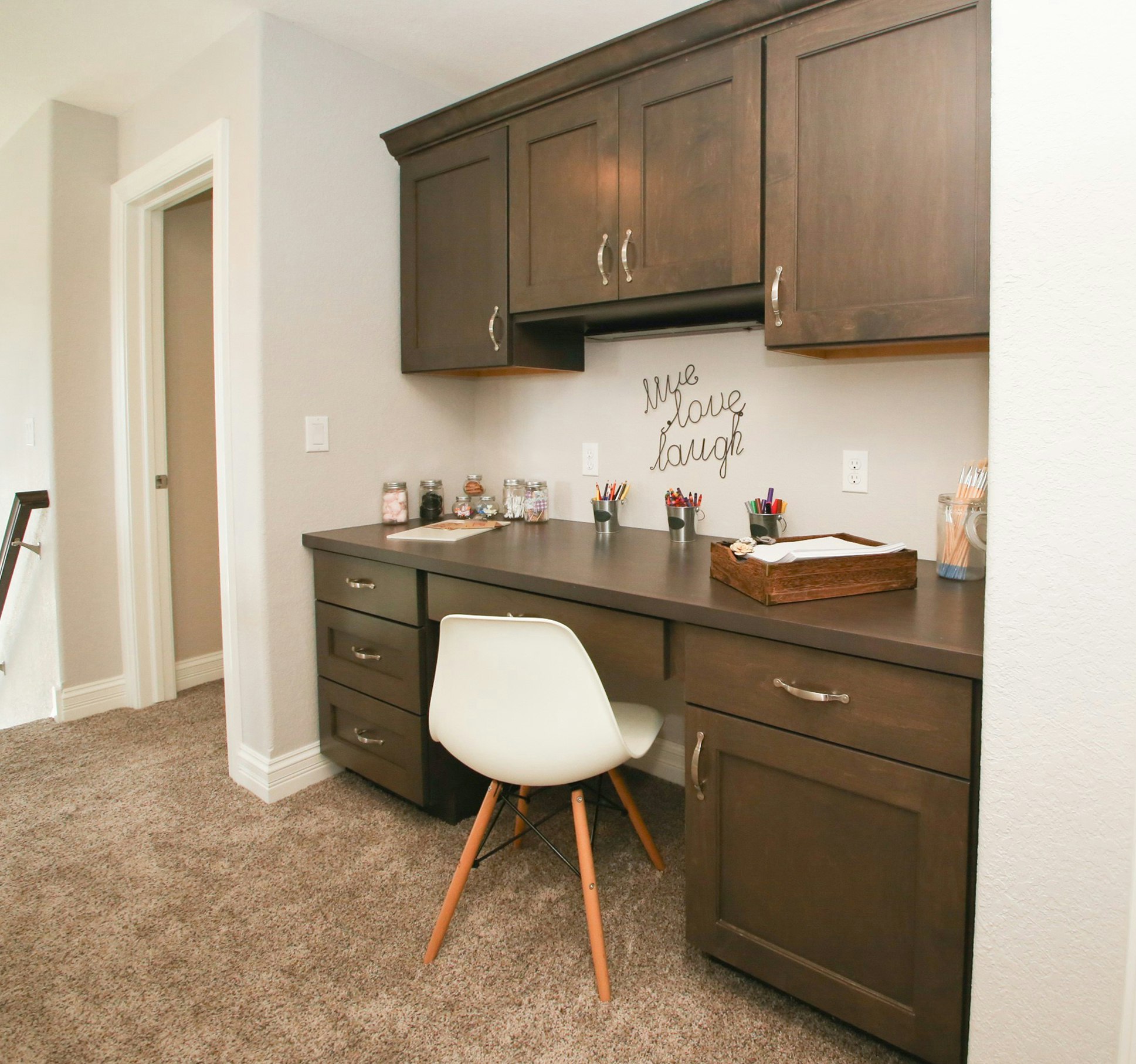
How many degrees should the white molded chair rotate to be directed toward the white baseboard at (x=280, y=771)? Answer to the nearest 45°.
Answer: approximately 90° to its left

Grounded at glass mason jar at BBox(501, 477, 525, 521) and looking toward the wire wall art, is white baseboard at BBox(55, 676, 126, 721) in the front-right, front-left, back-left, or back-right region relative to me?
back-right

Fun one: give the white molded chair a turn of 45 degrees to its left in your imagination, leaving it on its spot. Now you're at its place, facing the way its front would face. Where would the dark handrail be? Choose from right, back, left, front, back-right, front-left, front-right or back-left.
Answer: front-left

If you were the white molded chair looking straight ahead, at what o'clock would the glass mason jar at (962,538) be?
The glass mason jar is roughly at 1 o'clock from the white molded chair.

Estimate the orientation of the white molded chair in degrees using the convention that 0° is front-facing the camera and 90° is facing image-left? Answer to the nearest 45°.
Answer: approximately 225°

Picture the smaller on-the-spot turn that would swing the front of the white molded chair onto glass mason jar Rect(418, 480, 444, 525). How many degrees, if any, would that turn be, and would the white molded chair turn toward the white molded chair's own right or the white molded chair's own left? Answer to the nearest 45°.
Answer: approximately 45° to the white molded chair's own left

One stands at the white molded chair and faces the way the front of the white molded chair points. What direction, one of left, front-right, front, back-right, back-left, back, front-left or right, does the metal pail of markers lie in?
front

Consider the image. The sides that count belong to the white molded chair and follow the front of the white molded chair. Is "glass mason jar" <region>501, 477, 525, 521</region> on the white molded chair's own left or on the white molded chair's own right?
on the white molded chair's own left

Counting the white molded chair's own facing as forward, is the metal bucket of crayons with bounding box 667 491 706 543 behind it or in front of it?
in front

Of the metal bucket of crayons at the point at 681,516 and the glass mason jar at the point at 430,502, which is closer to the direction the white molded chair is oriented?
the metal bucket of crayons

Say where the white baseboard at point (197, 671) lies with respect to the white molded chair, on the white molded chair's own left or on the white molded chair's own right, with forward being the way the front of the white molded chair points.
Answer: on the white molded chair's own left

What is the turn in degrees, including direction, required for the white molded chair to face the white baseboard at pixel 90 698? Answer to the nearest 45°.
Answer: approximately 90° to its left
